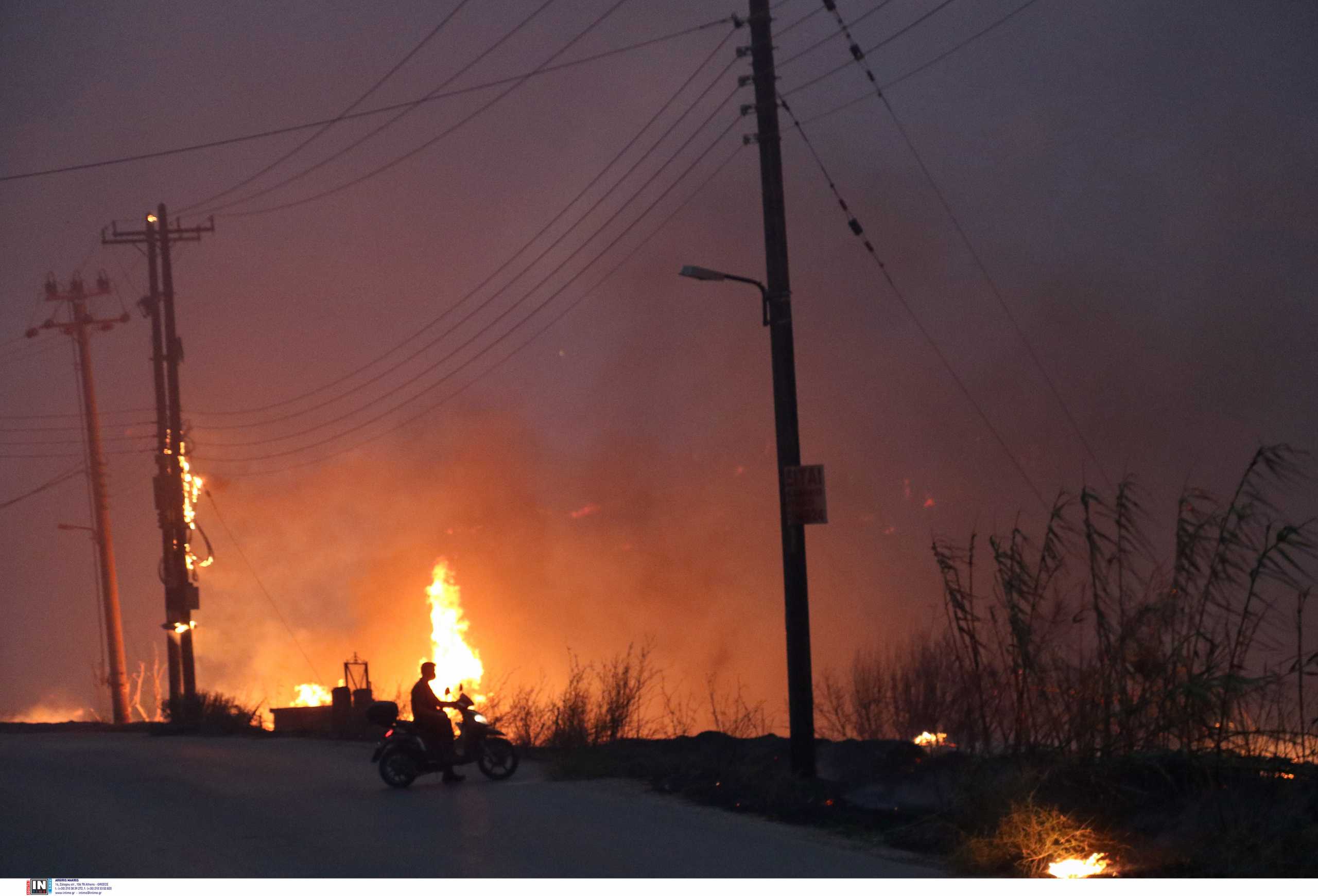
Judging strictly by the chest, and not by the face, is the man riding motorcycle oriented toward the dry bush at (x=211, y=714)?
no

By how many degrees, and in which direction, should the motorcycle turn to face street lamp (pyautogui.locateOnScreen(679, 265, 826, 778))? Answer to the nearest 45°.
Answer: approximately 45° to its right

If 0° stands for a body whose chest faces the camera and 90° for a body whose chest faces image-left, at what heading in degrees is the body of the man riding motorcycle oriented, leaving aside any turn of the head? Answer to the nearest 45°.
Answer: approximately 270°

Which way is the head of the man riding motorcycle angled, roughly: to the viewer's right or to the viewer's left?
to the viewer's right

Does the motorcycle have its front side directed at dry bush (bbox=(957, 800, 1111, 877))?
no

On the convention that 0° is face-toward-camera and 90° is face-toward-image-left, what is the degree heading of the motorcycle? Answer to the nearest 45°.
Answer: approximately 270°

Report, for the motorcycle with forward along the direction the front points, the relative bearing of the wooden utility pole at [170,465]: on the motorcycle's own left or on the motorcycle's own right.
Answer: on the motorcycle's own left
